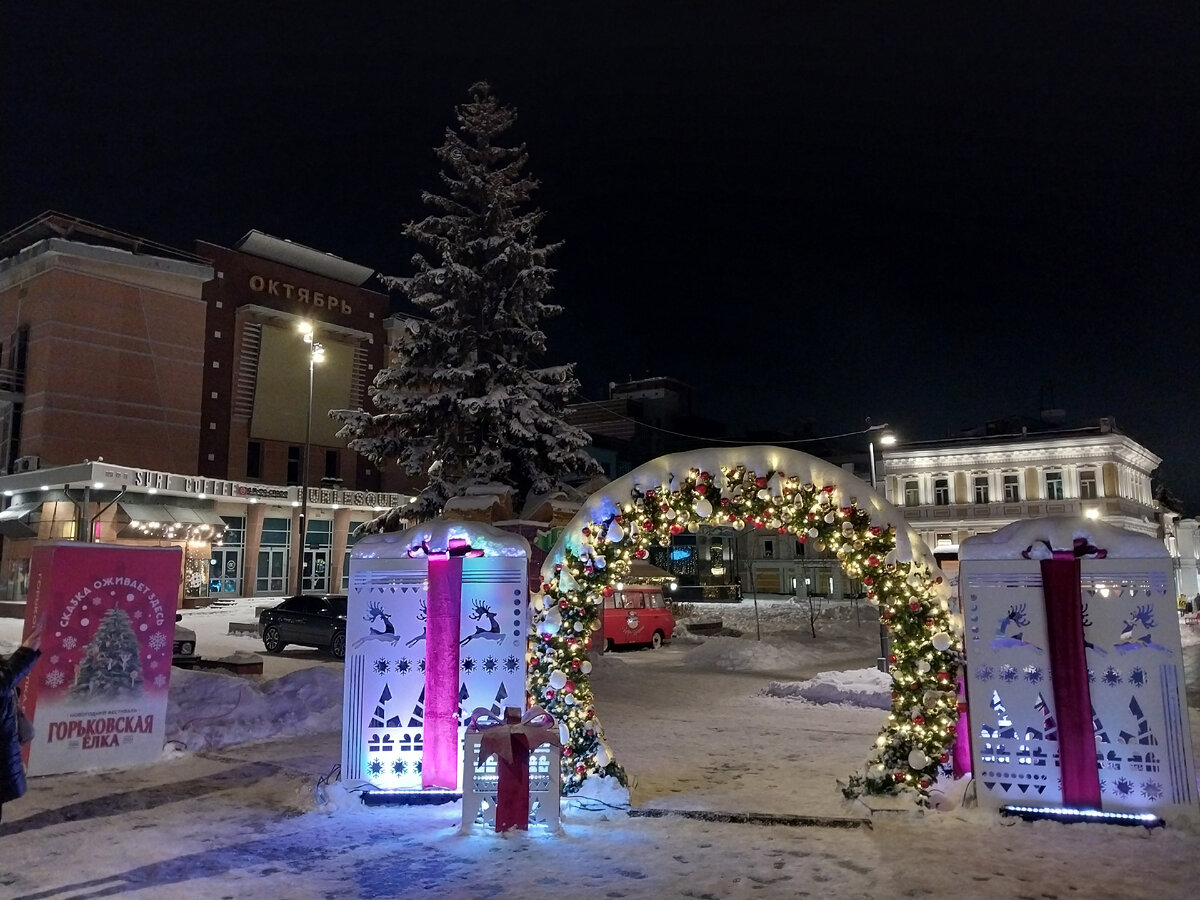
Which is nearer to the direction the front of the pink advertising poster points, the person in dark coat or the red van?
the person in dark coat

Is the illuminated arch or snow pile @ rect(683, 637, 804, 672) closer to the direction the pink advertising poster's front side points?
the illuminated arch

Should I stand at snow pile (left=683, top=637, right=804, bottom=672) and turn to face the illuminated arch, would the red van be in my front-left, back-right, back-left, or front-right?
back-right

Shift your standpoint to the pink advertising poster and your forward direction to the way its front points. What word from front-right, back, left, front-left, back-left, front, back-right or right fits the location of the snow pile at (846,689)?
left

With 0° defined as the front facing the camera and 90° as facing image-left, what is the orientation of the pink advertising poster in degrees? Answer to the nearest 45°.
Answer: approximately 0°

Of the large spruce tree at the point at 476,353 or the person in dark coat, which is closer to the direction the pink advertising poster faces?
the person in dark coat

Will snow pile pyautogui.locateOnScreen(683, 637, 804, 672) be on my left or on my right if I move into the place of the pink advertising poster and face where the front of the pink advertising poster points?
on my left

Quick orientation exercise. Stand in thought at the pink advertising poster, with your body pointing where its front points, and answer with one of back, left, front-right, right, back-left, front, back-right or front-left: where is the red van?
back-left

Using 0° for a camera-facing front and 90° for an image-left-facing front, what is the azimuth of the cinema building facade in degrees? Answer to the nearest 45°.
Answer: approximately 315°

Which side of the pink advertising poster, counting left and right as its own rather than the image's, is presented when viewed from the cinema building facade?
back

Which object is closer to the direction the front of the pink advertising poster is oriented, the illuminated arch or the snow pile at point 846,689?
the illuminated arch
